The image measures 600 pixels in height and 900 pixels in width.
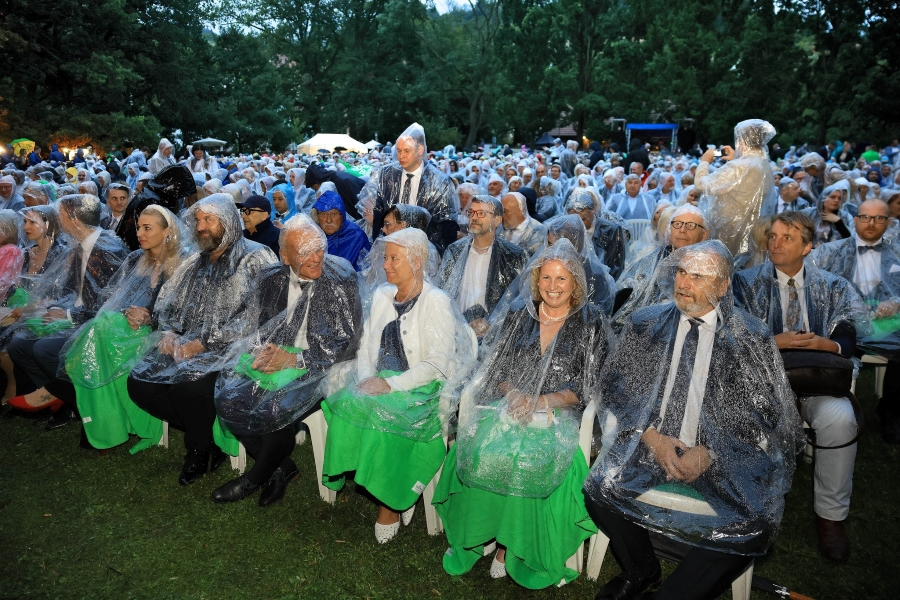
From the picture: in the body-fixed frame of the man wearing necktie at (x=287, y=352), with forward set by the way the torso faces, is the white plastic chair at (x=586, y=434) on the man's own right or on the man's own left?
on the man's own left

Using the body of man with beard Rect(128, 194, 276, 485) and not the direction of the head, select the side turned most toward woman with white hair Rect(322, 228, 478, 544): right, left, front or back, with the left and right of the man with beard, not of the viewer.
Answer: left

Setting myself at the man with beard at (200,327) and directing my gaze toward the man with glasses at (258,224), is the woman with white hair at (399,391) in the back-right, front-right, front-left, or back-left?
back-right

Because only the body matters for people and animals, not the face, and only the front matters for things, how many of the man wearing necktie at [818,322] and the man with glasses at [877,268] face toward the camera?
2

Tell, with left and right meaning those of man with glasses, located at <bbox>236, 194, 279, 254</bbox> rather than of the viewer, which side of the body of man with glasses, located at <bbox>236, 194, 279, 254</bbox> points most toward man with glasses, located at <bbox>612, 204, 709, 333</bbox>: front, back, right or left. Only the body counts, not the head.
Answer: left

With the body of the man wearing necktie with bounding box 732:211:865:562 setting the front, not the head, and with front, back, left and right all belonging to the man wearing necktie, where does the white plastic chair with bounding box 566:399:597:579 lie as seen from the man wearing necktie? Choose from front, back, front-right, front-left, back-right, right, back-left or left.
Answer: front-right

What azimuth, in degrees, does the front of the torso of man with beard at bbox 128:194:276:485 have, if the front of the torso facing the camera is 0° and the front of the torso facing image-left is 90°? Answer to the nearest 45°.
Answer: approximately 45°
